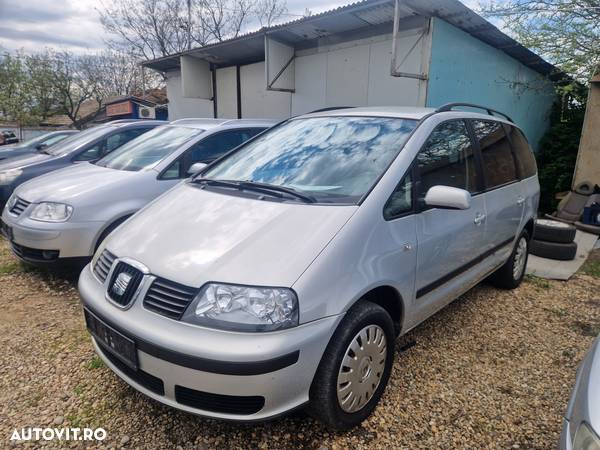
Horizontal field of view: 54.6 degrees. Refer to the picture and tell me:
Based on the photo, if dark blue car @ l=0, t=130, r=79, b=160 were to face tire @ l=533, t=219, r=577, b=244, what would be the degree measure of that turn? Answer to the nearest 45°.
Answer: approximately 90° to its left

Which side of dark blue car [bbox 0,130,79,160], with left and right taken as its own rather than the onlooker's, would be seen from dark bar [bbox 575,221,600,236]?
left

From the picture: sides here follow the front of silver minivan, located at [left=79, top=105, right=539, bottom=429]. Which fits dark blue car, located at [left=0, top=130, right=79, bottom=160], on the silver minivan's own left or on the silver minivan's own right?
on the silver minivan's own right

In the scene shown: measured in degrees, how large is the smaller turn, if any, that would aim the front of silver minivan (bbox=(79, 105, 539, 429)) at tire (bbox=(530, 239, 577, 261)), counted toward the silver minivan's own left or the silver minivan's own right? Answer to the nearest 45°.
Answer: approximately 180°

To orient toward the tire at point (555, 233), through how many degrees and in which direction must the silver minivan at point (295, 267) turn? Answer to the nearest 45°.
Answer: approximately 180°

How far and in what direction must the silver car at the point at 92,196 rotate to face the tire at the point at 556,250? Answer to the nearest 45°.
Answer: approximately 135° to its left

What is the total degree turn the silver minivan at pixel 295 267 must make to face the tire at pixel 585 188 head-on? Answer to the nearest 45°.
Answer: approximately 180°

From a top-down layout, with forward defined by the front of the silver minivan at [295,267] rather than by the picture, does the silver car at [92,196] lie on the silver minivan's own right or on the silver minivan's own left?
on the silver minivan's own right

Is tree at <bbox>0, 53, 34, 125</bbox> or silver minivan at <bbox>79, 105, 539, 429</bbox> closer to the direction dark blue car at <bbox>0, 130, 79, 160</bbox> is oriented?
the silver minivan

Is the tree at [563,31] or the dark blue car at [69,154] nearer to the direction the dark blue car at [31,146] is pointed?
the dark blue car

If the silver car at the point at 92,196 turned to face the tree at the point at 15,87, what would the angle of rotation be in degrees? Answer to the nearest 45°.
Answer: approximately 135° to its right

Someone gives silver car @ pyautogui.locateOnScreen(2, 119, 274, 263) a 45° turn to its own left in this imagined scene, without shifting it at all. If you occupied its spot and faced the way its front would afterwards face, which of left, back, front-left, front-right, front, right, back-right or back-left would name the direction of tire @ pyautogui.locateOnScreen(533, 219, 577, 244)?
left
